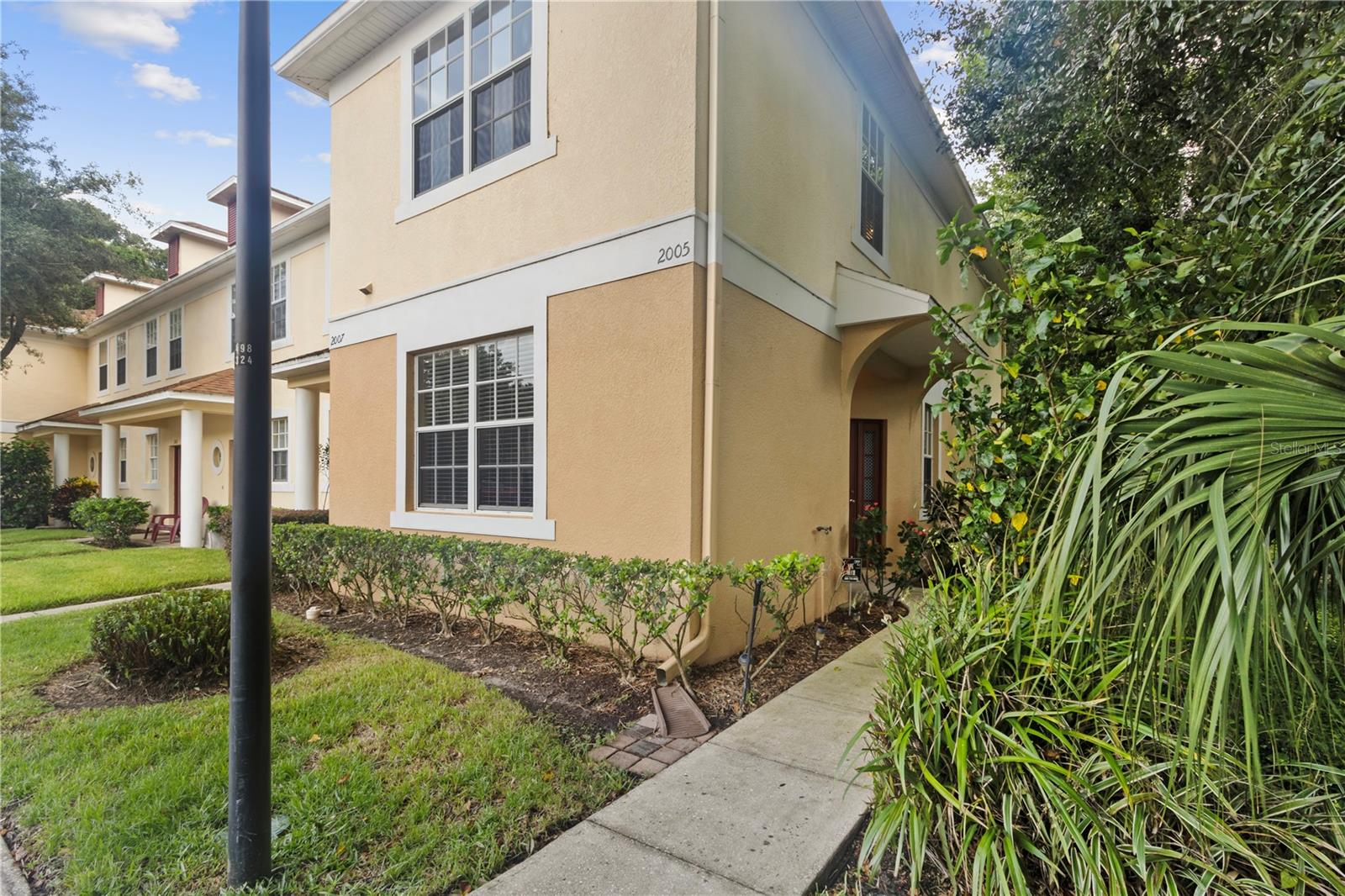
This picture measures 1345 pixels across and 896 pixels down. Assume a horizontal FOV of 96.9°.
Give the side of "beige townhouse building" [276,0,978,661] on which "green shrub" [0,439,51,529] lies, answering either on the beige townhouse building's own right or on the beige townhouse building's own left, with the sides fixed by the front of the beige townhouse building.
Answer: on the beige townhouse building's own right

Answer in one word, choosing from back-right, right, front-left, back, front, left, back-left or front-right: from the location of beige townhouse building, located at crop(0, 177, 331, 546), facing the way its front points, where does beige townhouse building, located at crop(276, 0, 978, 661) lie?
front-left

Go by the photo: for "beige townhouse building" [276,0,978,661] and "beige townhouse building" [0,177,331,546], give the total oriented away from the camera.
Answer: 0

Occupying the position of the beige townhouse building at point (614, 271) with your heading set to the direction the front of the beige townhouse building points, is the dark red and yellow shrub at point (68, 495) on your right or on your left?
on your right
